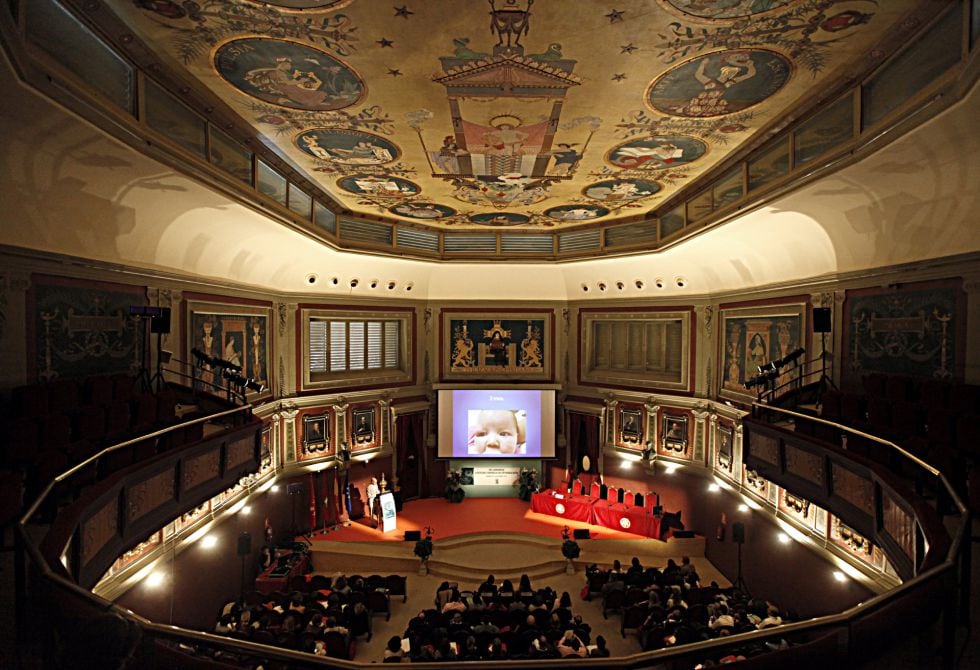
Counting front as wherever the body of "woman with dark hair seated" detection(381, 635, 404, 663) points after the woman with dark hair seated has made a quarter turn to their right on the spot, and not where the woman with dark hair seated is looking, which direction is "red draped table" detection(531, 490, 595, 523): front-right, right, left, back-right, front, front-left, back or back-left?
front-left

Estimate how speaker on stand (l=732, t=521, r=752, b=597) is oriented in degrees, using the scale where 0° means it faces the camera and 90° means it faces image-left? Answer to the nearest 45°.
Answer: approximately 45°

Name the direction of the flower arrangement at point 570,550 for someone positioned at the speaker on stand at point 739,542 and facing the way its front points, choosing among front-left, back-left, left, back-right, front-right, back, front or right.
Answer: front-right

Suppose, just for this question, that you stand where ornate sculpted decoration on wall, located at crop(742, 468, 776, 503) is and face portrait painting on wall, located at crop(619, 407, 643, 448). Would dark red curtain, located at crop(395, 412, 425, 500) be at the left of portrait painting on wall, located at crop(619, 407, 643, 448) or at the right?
left

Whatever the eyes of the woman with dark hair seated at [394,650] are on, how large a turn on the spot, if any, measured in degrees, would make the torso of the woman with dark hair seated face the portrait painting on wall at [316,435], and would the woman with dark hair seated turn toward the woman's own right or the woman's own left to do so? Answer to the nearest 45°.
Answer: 0° — they already face it

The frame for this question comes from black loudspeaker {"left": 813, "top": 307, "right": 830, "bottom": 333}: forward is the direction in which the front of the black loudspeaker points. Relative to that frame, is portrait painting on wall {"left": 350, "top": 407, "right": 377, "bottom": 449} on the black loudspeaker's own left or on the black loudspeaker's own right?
on the black loudspeaker's own right

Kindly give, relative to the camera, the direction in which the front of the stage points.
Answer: facing the viewer

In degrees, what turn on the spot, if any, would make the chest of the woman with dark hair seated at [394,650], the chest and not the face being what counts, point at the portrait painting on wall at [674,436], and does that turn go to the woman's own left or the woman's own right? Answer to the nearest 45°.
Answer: approximately 45° to the woman's own right

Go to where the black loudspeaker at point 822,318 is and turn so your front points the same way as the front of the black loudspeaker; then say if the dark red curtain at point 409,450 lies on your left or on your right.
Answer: on your right

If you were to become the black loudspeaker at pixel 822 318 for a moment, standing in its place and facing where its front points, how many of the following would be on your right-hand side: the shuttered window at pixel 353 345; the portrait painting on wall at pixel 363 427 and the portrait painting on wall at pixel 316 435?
3

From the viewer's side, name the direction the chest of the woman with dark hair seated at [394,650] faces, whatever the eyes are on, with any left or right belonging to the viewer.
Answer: facing away from the viewer

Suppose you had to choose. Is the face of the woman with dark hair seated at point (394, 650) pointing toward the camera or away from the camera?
away from the camera

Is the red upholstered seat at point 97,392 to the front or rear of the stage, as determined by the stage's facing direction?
to the front

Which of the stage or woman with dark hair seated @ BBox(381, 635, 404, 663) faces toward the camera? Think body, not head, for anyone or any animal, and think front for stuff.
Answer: the stage

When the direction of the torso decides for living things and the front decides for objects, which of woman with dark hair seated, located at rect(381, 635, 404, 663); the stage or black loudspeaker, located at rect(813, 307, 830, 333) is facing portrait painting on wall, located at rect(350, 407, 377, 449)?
the woman with dark hair seated

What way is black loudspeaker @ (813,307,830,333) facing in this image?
toward the camera

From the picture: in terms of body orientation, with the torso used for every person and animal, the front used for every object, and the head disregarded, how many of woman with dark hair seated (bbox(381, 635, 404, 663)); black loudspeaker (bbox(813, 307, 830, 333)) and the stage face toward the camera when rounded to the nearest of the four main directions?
2
